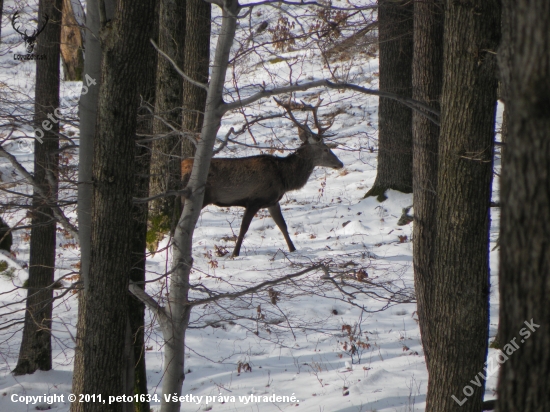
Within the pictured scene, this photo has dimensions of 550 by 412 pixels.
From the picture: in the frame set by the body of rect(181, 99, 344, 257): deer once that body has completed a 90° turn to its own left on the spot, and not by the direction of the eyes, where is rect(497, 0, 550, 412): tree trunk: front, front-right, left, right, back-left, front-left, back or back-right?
back

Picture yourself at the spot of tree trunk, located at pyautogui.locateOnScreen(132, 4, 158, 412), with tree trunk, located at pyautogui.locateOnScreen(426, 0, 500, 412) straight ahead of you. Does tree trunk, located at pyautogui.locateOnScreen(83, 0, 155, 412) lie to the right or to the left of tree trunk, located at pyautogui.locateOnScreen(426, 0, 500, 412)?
right

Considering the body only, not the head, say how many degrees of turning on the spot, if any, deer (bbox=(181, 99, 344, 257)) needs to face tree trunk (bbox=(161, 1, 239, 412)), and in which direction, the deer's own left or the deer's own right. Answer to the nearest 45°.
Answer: approximately 90° to the deer's own right

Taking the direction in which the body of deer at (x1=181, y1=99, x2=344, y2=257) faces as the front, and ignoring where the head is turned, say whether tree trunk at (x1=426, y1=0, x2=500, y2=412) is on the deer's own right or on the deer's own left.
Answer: on the deer's own right

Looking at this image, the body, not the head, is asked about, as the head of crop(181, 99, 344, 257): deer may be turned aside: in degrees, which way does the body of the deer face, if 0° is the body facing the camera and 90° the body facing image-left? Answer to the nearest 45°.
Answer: approximately 270°

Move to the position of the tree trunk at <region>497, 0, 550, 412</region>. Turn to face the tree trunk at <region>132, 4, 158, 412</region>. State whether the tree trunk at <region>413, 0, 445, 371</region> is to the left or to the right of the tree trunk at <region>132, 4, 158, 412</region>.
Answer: right

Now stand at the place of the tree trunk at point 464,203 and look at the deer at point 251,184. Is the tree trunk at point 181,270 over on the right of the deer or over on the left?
left

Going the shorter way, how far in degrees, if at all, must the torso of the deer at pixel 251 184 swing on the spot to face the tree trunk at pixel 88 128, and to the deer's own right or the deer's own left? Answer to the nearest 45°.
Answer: approximately 90° to the deer's own right

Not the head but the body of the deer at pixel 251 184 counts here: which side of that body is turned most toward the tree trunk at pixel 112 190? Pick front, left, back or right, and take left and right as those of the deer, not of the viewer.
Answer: right

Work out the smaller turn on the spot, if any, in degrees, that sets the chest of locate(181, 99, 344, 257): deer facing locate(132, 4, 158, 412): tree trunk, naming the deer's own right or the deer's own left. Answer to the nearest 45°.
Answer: approximately 90° to the deer's own right
